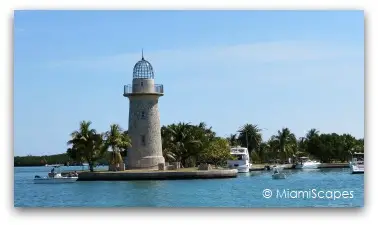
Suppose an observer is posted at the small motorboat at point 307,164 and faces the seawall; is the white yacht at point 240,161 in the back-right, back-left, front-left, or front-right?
front-right

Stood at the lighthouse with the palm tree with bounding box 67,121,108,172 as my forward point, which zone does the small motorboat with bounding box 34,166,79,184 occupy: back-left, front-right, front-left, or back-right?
front-left
